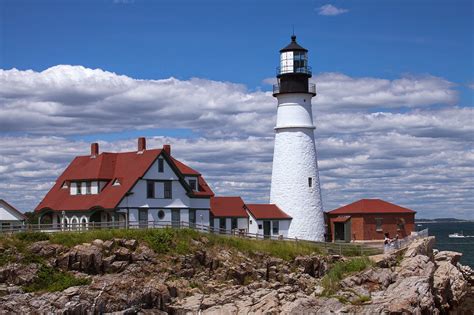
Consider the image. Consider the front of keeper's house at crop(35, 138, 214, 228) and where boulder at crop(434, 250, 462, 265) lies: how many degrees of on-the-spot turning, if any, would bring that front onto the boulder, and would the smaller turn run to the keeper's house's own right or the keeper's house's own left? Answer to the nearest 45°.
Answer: approximately 135° to the keeper's house's own left

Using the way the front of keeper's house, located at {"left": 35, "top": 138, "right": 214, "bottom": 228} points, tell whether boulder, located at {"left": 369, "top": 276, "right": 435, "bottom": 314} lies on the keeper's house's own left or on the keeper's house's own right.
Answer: on the keeper's house's own left

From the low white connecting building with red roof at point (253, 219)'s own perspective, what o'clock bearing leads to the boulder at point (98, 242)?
The boulder is roughly at 1 o'clock from the low white connecting building with red roof.

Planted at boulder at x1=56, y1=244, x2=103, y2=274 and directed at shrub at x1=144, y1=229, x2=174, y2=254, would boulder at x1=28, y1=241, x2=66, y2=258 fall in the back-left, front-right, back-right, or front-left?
back-left

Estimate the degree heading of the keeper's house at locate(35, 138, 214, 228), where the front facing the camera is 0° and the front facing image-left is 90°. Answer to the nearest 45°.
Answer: approximately 45°

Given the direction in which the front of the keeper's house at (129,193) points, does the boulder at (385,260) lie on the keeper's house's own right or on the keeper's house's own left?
on the keeper's house's own left

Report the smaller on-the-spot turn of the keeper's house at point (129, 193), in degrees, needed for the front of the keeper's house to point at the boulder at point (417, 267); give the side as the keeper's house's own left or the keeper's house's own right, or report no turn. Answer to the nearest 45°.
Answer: approximately 90° to the keeper's house's own left

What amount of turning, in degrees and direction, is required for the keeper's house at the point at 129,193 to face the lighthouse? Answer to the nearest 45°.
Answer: approximately 135° to its left
